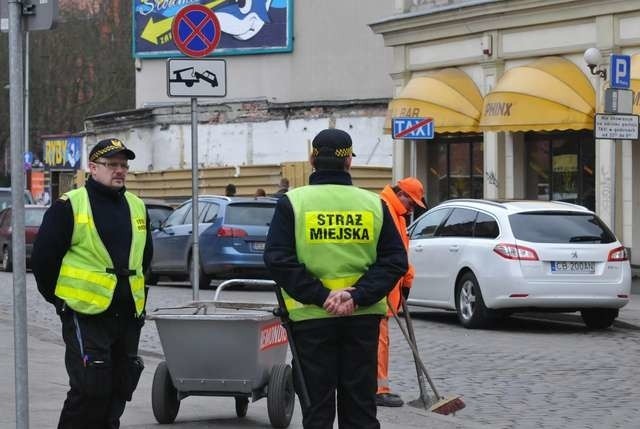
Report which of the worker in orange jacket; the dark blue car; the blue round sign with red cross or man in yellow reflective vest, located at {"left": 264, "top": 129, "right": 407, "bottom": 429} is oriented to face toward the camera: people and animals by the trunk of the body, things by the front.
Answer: the blue round sign with red cross

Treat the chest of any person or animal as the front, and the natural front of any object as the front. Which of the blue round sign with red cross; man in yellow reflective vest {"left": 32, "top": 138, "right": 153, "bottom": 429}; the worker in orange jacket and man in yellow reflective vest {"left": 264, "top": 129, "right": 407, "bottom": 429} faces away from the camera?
man in yellow reflective vest {"left": 264, "top": 129, "right": 407, "bottom": 429}

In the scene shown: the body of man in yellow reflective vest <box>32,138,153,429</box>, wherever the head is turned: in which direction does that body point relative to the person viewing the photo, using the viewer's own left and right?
facing the viewer and to the right of the viewer

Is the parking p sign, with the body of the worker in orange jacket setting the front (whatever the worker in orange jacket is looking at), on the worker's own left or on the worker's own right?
on the worker's own left

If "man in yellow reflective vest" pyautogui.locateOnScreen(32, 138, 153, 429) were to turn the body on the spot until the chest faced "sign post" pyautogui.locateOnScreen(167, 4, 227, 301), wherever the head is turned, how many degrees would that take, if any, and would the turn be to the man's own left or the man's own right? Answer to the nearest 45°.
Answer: approximately 135° to the man's own left

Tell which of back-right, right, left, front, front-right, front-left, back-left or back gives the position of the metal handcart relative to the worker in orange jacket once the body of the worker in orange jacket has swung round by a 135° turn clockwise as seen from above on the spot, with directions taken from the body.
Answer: front

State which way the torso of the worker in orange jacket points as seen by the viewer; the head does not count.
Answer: to the viewer's right

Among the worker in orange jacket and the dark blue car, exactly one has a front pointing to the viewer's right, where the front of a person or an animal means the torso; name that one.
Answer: the worker in orange jacket

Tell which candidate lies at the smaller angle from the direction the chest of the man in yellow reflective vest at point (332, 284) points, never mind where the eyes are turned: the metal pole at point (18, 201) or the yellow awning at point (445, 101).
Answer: the yellow awning

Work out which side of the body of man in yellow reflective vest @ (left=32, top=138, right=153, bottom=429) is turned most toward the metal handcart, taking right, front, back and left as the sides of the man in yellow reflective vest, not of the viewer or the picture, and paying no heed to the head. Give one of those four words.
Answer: left

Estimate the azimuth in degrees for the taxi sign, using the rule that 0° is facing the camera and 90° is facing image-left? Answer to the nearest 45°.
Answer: approximately 0°

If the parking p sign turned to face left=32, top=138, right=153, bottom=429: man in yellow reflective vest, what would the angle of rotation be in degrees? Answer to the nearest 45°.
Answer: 0° — it already faces them
